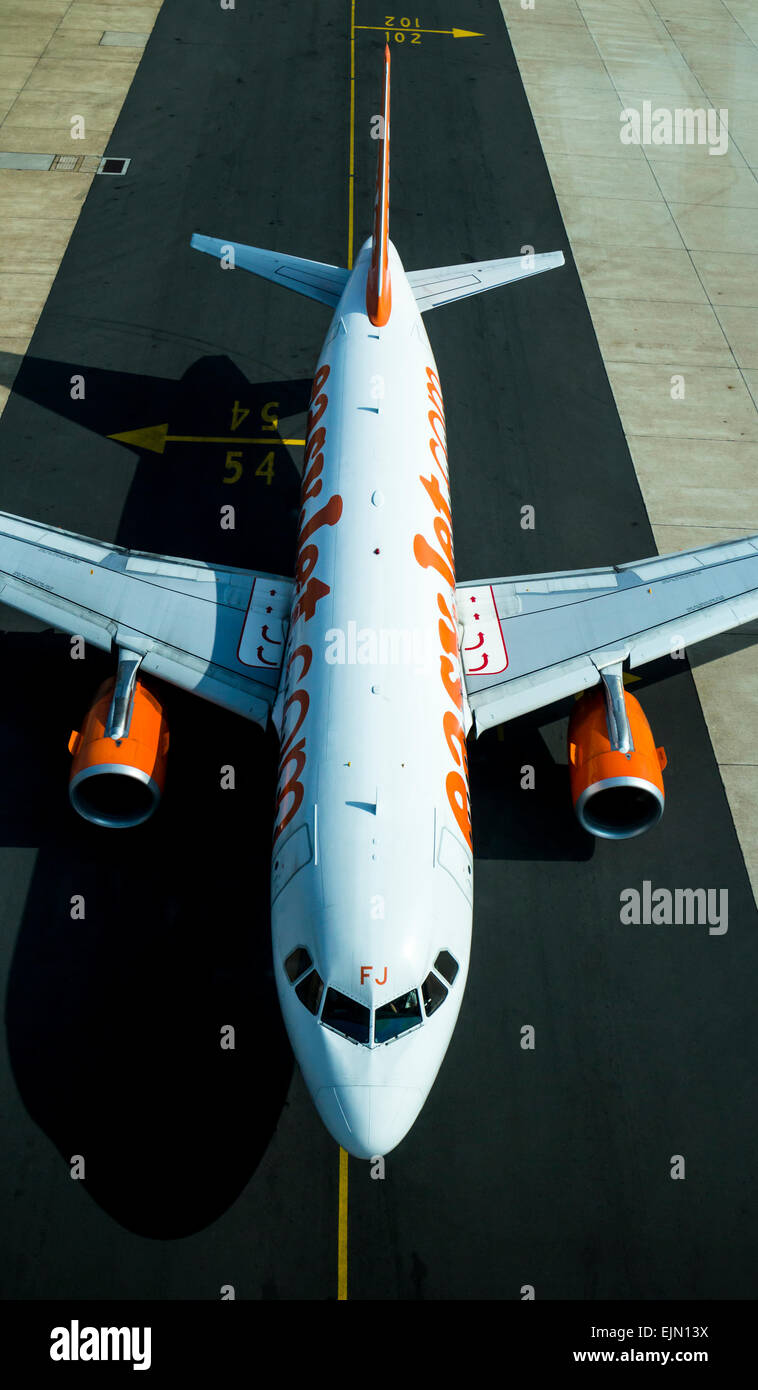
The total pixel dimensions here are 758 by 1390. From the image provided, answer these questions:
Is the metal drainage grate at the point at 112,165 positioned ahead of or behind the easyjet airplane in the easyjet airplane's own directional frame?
behind

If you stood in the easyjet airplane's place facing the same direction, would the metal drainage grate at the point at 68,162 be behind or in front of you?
behind

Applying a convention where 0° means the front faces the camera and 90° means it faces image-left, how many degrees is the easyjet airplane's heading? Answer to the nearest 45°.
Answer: approximately 0°
